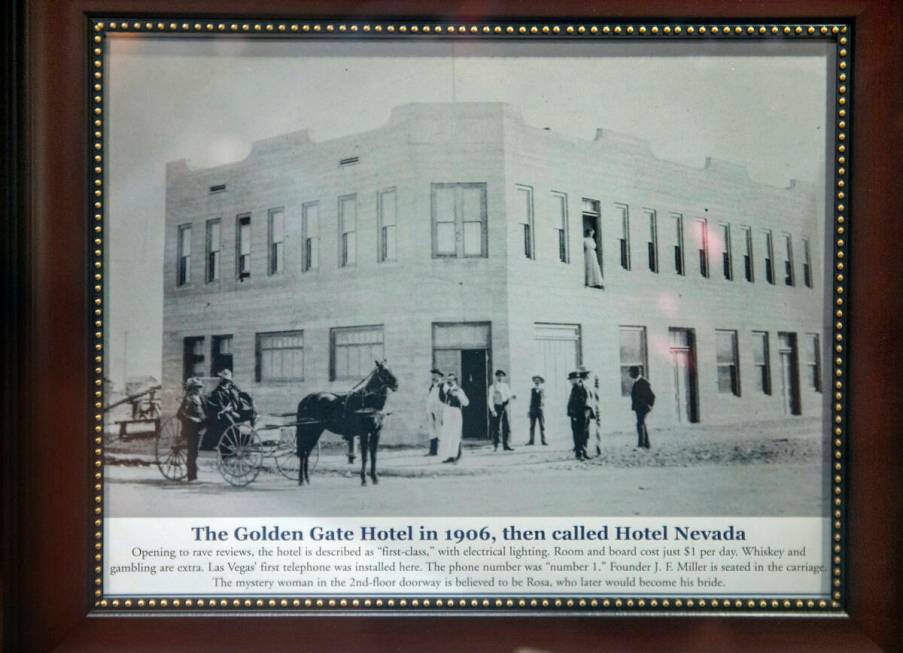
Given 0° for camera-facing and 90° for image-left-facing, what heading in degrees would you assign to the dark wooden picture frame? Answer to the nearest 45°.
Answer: approximately 0°
